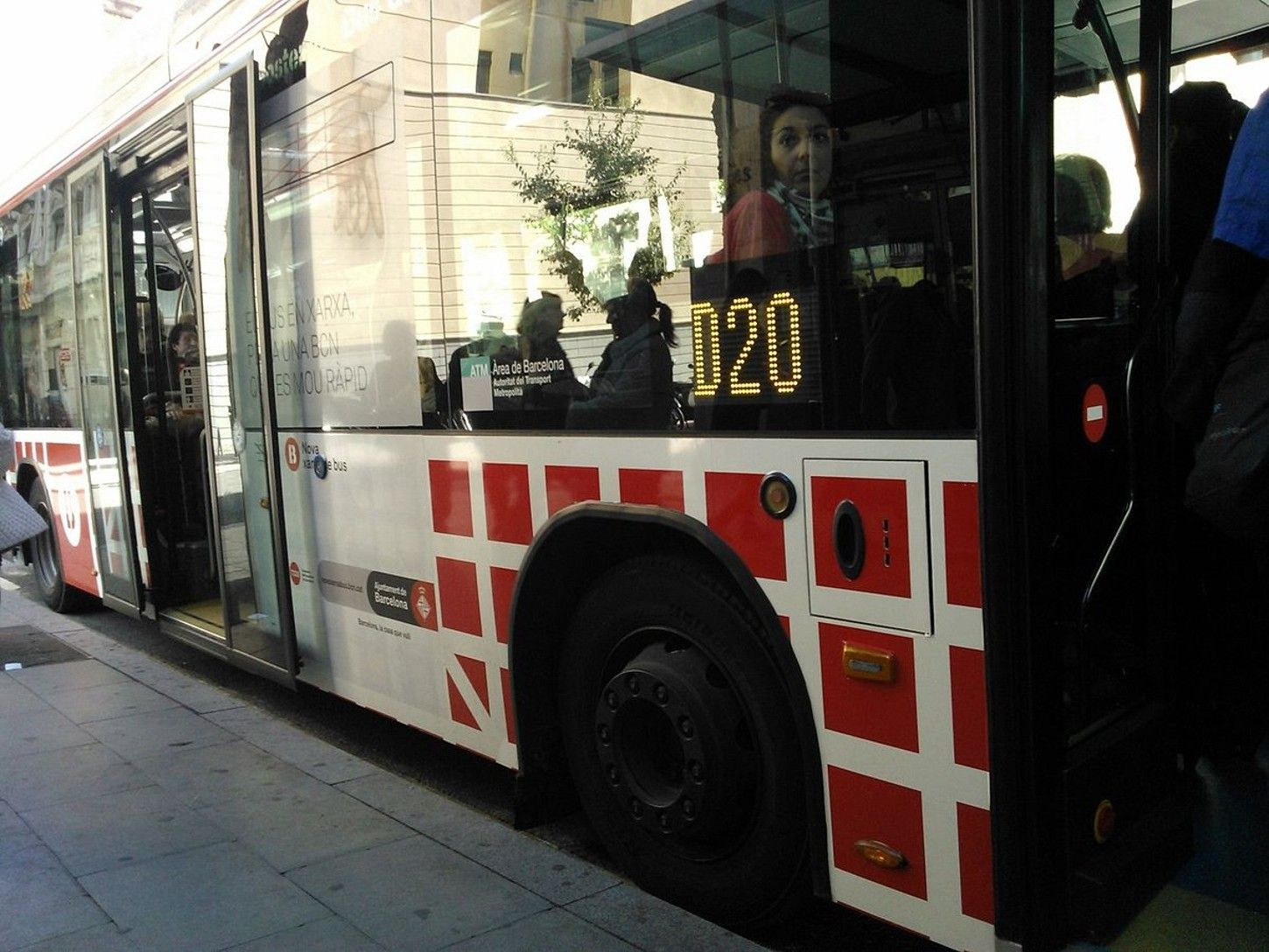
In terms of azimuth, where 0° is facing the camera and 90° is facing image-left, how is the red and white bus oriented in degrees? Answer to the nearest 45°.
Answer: approximately 315°

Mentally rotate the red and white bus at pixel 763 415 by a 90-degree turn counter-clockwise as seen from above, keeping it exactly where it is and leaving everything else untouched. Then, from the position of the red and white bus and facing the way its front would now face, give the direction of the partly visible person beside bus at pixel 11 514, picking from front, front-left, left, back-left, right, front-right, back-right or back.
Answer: left

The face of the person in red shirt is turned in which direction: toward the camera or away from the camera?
toward the camera

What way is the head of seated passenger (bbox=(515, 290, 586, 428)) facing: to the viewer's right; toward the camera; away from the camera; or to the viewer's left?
to the viewer's right
